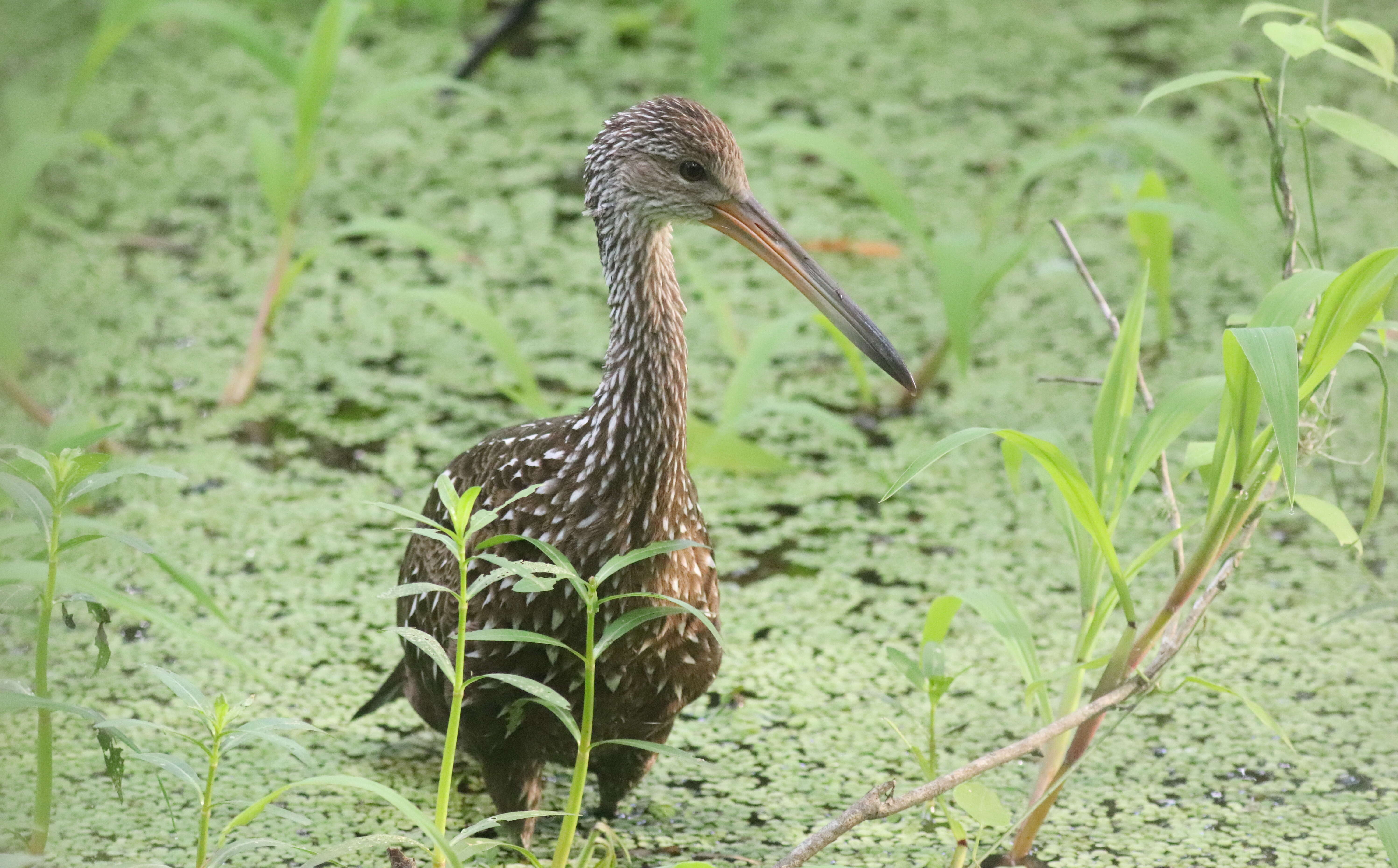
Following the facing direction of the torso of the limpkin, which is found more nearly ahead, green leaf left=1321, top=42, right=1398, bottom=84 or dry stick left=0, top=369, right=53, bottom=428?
the green leaf

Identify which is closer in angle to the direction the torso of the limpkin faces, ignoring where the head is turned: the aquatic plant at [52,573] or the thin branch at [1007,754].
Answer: the thin branch

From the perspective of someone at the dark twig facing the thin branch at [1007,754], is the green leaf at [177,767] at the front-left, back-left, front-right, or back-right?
front-right

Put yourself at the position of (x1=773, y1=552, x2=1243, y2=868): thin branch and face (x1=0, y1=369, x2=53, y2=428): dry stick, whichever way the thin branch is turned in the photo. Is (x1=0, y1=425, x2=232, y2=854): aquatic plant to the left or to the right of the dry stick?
left

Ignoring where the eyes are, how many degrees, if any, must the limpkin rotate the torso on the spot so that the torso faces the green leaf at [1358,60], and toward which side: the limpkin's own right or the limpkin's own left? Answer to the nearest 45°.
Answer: approximately 45° to the limpkin's own left

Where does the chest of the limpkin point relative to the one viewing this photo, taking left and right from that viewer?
facing the viewer and to the right of the viewer

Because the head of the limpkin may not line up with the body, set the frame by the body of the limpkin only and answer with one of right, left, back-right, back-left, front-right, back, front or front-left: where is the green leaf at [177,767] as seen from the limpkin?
right

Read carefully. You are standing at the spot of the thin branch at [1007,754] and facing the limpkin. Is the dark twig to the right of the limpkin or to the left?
right

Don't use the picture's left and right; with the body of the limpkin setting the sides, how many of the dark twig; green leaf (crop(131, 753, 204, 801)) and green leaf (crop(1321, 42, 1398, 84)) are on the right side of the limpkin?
1

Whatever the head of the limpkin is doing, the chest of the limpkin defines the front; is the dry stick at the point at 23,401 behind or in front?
behind

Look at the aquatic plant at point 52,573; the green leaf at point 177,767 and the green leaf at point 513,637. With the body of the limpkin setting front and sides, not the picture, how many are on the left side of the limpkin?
0

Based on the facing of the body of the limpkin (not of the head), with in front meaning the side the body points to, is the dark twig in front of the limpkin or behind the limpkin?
behind
